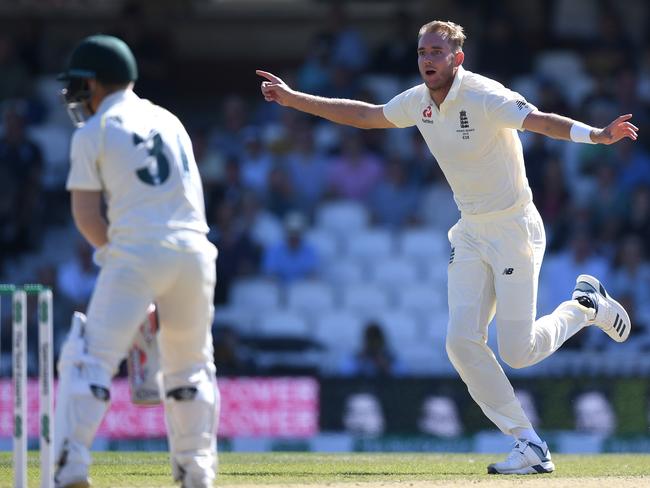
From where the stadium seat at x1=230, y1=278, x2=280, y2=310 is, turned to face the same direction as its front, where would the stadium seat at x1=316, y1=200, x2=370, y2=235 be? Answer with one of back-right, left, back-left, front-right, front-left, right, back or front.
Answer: back-left

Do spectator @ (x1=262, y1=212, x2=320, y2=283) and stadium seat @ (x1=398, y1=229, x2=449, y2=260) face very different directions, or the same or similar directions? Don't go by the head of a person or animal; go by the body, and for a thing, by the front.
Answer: same or similar directions

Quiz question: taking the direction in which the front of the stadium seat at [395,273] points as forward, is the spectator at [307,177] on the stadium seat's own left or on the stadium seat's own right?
on the stadium seat's own right

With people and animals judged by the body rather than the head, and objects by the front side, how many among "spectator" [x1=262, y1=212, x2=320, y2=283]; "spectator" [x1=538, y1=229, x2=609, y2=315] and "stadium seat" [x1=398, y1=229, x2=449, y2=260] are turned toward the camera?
3

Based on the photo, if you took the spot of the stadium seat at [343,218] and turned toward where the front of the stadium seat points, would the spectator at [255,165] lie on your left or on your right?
on your right

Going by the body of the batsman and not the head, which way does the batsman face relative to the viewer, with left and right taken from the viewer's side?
facing away from the viewer and to the left of the viewer

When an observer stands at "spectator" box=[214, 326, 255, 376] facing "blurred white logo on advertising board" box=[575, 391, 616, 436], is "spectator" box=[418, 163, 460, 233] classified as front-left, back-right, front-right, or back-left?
front-left

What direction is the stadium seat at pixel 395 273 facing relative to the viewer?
toward the camera

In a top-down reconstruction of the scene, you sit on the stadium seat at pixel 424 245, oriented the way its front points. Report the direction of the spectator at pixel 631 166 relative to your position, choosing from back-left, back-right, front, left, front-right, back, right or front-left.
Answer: left

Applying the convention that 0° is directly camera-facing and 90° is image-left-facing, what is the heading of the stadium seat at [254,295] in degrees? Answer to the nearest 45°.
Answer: approximately 0°

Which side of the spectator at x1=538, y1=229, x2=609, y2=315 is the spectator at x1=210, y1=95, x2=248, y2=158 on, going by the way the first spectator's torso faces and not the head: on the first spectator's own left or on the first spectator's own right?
on the first spectator's own right

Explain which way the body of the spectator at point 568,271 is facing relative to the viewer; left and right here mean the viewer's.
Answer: facing the viewer

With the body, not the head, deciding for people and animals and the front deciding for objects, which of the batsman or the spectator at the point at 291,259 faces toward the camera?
the spectator
